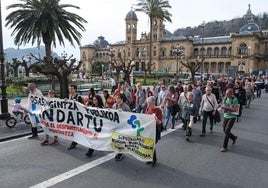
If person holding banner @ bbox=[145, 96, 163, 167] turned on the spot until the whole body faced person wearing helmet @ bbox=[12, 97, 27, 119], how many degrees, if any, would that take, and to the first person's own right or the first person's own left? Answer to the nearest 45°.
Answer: approximately 90° to the first person's own right

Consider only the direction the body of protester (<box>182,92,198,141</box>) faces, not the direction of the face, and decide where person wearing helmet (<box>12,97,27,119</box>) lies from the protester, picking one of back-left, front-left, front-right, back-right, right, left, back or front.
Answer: right

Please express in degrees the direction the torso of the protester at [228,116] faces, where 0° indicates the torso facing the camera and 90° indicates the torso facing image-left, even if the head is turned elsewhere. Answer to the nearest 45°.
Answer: approximately 45°

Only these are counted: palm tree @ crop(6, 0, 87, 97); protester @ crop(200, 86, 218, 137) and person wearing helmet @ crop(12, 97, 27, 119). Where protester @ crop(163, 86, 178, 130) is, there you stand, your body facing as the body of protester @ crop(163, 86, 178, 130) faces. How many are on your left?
1

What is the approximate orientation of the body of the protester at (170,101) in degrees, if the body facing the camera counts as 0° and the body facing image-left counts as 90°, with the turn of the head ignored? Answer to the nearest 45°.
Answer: approximately 45°

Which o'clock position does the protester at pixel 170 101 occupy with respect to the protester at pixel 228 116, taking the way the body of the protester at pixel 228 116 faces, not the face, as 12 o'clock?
the protester at pixel 170 101 is roughly at 3 o'clock from the protester at pixel 228 116.

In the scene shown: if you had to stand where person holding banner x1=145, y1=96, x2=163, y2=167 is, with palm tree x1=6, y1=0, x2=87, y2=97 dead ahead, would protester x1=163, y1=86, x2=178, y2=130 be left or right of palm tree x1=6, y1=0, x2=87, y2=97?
right

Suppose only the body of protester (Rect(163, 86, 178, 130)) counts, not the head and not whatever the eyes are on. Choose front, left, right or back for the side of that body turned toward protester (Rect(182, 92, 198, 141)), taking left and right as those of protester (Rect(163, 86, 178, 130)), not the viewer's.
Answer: left

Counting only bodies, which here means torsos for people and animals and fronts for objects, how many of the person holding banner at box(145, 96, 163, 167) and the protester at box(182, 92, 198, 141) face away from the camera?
0

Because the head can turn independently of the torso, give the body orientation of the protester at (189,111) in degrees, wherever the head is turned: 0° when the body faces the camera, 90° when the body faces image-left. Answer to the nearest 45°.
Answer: approximately 0°

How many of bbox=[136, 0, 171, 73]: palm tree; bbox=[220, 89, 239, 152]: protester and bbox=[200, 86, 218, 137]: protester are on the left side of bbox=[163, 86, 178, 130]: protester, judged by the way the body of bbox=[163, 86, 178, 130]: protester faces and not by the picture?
2

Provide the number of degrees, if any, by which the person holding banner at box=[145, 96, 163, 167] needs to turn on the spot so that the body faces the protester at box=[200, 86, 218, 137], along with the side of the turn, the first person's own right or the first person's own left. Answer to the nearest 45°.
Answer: approximately 180°

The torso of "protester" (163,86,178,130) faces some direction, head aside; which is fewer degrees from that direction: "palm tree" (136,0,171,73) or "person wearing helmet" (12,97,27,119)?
the person wearing helmet
